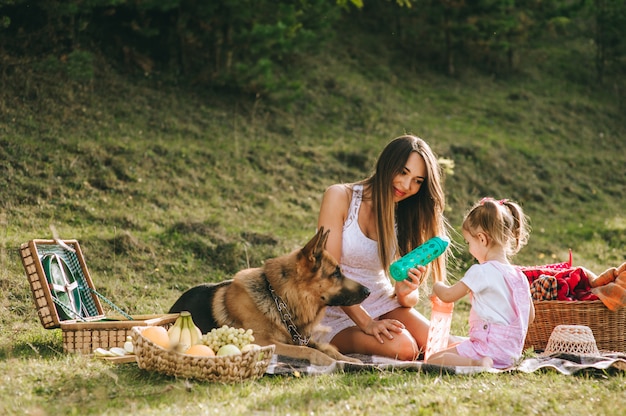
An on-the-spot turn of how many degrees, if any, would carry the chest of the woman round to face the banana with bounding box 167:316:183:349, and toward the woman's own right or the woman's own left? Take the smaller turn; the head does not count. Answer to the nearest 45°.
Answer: approximately 90° to the woman's own right

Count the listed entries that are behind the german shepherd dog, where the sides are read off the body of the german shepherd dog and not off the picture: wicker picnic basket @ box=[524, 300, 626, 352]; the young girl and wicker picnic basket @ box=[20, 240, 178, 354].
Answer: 1

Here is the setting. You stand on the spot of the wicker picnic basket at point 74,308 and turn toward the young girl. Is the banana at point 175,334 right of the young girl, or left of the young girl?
right

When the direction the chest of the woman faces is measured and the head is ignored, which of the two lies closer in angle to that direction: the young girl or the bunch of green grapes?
the young girl

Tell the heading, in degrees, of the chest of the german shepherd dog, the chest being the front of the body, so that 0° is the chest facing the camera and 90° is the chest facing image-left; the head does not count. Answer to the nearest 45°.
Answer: approximately 270°

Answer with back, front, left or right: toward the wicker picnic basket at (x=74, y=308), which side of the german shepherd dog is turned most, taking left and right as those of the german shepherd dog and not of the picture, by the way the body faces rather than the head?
back

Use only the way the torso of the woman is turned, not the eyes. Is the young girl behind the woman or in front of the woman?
in front

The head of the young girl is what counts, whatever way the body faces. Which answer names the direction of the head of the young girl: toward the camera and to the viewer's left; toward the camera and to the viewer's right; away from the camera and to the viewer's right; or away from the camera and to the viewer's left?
away from the camera and to the viewer's left

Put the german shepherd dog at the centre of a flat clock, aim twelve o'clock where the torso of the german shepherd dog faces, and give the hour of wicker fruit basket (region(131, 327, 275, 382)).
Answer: The wicker fruit basket is roughly at 4 o'clock from the german shepherd dog.

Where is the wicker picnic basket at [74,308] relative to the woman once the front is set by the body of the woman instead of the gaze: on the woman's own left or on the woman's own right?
on the woman's own right

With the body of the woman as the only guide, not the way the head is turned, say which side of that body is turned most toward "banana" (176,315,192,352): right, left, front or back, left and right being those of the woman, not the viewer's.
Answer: right

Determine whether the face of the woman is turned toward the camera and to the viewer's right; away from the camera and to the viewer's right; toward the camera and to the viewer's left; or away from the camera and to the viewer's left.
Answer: toward the camera and to the viewer's right
